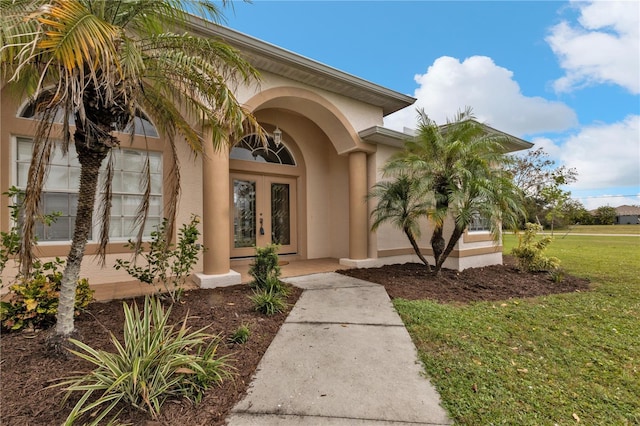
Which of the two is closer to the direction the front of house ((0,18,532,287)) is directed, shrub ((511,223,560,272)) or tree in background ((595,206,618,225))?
the shrub

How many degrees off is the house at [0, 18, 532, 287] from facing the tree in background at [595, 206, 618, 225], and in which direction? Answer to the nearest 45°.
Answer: approximately 90° to its left

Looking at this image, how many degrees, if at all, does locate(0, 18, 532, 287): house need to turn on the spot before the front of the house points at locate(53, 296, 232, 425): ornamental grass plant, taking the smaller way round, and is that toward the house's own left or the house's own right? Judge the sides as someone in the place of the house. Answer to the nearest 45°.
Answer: approximately 45° to the house's own right

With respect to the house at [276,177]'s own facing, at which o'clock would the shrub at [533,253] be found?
The shrub is roughly at 11 o'clock from the house.

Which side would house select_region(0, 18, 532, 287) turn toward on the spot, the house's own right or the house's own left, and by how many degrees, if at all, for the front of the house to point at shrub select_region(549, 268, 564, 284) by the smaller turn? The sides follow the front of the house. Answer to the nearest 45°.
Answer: approximately 45° to the house's own left

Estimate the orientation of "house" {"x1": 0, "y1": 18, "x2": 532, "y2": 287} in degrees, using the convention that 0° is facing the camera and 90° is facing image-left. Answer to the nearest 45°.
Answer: approximately 315°

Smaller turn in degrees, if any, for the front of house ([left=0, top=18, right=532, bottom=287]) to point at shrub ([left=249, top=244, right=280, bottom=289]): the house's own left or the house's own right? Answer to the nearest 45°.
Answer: approximately 45° to the house's own right
